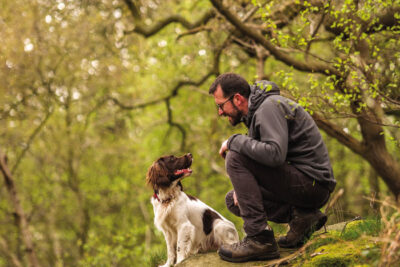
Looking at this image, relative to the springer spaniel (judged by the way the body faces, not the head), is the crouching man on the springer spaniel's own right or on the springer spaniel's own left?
on the springer spaniel's own left

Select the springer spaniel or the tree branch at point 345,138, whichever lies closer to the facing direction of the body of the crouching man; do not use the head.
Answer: the springer spaniel

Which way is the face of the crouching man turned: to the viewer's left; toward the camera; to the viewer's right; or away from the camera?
to the viewer's left

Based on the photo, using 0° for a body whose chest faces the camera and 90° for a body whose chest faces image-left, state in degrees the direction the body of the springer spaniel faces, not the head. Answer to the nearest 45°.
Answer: approximately 45°

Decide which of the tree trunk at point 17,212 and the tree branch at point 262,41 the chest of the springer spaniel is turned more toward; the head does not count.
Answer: the tree trunk

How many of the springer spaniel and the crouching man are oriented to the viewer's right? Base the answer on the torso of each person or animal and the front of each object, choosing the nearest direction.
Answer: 0

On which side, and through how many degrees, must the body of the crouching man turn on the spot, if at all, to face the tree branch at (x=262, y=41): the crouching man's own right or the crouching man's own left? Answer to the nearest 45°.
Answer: approximately 90° to the crouching man's own right

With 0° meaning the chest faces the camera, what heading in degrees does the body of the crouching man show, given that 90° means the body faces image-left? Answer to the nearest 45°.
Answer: approximately 90°
